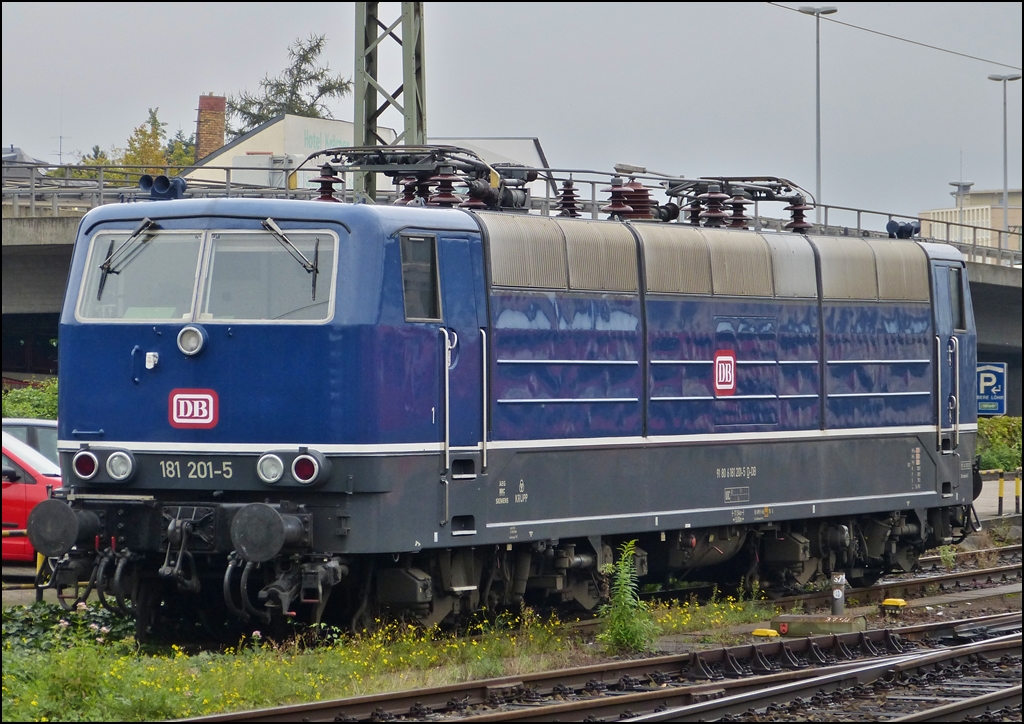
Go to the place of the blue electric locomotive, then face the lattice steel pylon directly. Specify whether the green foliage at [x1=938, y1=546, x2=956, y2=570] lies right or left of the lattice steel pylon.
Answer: right

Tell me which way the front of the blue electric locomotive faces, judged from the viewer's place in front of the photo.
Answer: facing the viewer and to the left of the viewer

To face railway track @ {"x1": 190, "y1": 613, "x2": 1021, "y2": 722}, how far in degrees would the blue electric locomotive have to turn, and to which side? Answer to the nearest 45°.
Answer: approximately 90° to its left

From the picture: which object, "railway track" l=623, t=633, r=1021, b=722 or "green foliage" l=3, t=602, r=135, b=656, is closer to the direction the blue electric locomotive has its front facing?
the green foliage

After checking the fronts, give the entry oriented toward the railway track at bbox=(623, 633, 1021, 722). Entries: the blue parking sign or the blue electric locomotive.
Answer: the blue parking sign

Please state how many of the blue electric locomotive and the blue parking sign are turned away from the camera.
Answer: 0

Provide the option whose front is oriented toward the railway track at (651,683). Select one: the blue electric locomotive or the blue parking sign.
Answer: the blue parking sign

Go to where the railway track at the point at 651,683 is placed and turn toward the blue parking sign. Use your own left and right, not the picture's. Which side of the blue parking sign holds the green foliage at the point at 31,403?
left

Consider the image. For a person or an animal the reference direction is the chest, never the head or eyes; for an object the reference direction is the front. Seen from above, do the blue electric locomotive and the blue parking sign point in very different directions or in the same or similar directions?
same or similar directions

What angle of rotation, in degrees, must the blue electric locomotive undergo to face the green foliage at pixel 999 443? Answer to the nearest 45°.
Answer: approximately 180°

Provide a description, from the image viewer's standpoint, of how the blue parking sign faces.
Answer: facing the viewer

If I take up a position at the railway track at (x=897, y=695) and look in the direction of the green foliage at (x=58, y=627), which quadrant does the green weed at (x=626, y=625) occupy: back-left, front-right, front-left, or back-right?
front-right

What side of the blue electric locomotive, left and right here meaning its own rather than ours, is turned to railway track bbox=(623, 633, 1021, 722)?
left

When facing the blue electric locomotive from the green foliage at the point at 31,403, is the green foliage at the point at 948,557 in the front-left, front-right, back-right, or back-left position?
front-left

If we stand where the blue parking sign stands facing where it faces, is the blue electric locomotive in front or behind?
in front

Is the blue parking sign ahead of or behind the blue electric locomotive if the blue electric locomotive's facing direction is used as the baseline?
behind

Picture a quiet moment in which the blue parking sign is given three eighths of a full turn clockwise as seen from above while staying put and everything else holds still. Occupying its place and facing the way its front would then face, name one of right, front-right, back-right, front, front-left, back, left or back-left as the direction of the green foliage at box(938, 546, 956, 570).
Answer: back-left

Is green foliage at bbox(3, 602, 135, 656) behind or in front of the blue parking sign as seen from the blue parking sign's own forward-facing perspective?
in front
